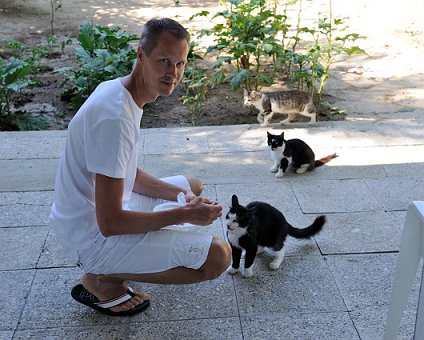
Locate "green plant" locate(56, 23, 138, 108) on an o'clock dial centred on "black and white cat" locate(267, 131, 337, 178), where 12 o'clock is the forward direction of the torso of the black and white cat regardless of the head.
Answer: The green plant is roughly at 3 o'clock from the black and white cat.

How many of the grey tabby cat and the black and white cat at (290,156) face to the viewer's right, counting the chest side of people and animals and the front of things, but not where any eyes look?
0

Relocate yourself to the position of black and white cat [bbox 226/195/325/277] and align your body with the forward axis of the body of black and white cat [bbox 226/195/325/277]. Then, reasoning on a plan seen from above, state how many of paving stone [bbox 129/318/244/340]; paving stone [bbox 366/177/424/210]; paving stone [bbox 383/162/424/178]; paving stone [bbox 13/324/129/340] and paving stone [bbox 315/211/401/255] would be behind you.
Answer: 3

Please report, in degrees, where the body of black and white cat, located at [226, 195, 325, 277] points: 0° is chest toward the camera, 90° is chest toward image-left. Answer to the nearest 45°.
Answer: approximately 45°

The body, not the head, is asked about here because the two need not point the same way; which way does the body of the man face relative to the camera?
to the viewer's right

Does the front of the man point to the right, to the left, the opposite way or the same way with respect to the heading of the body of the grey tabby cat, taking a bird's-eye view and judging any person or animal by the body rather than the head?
the opposite way

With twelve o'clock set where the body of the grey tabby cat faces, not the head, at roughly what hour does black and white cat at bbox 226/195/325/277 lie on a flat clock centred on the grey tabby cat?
The black and white cat is roughly at 9 o'clock from the grey tabby cat.

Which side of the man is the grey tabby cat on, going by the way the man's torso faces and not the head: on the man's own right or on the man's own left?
on the man's own left

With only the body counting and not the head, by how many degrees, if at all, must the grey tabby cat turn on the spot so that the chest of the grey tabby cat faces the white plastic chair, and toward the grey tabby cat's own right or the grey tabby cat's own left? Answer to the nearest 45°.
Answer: approximately 90° to the grey tabby cat's own left

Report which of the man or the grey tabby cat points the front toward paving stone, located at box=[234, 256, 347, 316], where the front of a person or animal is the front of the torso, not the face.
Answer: the man

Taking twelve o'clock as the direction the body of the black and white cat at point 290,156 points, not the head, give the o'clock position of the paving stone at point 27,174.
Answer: The paving stone is roughly at 1 o'clock from the black and white cat.

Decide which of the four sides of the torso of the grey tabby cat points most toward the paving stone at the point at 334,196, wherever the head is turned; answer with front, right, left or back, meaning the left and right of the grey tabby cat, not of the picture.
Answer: left
